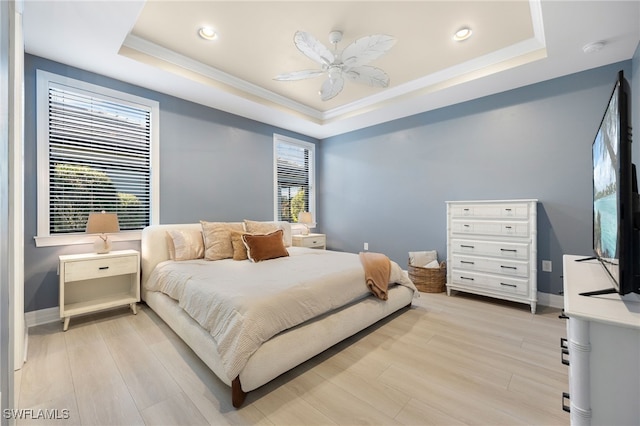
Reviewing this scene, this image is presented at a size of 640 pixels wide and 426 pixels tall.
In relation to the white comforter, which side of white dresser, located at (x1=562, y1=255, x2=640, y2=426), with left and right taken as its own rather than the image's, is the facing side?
front

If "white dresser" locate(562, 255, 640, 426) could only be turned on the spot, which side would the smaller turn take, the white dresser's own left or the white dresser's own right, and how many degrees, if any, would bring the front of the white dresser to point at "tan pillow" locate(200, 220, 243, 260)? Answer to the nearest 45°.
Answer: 0° — it already faces it

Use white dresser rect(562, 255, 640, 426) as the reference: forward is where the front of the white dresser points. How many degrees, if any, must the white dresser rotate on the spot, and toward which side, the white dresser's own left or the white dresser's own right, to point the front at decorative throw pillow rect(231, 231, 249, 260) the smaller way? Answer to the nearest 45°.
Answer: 0° — it already faces it

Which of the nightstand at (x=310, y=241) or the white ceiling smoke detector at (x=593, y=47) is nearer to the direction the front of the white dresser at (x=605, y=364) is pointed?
the nightstand

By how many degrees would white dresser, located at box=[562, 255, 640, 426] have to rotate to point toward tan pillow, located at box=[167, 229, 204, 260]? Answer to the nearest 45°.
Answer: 0° — it already faces it

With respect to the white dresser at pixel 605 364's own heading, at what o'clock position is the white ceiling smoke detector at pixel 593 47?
The white ceiling smoke detector is roughly at 3 o'clock from the white dresser.

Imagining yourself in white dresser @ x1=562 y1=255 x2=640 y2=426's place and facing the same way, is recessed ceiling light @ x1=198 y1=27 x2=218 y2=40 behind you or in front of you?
in front

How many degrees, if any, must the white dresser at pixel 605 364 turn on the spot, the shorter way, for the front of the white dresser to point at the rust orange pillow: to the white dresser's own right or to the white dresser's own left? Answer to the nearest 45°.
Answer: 0° — it already faces it

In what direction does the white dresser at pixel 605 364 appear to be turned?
to the viewer's left
